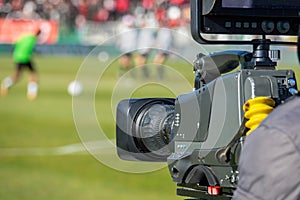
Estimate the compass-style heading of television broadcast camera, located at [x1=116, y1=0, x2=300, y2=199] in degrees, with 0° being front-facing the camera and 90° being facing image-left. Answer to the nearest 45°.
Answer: approximately 135°

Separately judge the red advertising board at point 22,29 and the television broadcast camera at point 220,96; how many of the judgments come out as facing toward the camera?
1

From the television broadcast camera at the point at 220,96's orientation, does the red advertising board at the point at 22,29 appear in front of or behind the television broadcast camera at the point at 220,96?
in front

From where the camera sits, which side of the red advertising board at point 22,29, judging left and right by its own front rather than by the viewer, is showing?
front

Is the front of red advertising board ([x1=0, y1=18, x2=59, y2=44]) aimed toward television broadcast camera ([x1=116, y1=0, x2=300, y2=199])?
yes
